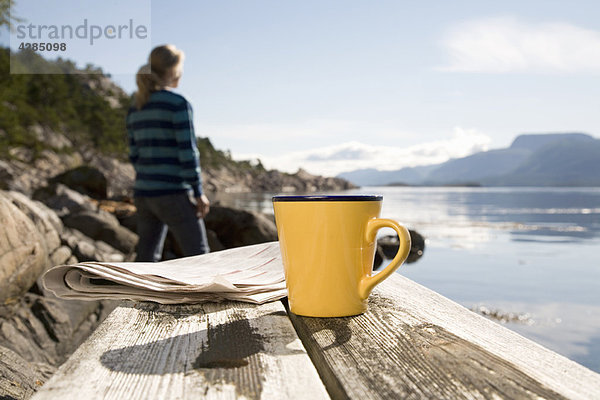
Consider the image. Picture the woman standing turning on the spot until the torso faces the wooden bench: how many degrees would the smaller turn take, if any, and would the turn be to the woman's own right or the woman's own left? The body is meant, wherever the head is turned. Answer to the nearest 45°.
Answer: approximately 135° to the woman's own right

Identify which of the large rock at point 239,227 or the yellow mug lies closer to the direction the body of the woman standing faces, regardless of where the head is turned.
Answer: the large rock

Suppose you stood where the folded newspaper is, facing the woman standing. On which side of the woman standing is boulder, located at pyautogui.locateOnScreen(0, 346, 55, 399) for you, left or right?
left

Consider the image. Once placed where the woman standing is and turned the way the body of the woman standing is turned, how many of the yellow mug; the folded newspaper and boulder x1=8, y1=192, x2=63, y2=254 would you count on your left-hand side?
1

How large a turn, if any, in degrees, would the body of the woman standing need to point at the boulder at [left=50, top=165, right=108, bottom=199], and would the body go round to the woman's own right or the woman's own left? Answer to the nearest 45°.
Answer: approximately 45° to the woman's own left

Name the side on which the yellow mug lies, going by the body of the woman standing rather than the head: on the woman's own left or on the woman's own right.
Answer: on the woman's own right

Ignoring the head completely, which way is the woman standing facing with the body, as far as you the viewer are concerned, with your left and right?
facing away from the viewer and to the right of the viewer

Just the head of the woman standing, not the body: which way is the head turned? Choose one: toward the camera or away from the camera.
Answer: away from the camera

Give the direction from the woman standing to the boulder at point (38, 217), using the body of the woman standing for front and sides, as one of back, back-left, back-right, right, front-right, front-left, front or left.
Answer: left

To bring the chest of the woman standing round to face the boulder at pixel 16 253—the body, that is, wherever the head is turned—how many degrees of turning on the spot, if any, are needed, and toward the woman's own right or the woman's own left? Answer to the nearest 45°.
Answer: approximately 90° to the woman's own left

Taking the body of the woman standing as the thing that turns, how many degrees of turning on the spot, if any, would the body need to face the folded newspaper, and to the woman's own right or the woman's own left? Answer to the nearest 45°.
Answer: approximately 135° to the woman's own right
